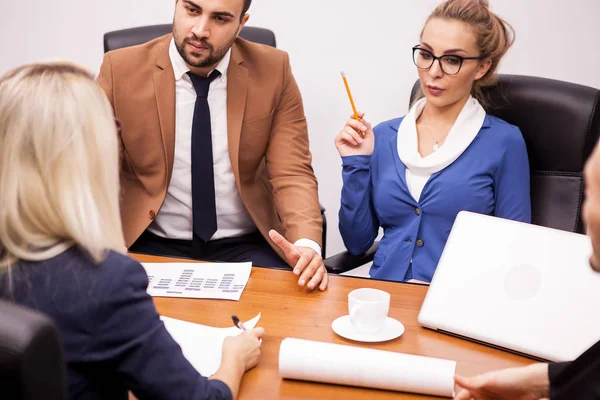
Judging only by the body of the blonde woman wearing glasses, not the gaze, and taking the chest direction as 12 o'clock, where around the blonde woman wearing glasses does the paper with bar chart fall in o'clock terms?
The paper with bar chart is roughly at 12 o'clock from the blonde woman wearing glasses.

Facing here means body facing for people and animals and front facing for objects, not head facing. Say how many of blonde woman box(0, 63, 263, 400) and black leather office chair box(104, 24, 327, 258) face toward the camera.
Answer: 1

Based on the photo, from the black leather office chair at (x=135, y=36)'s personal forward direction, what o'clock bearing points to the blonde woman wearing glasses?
The blonde woman wearing glasses is roughly at 10 o'clock from the black leather office chair.

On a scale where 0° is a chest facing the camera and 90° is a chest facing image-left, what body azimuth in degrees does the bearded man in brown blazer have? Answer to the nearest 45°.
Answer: approximately 0°

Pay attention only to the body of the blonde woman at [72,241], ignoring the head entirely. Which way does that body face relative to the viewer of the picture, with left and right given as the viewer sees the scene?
facing away from the viewer and to the right of the viewer

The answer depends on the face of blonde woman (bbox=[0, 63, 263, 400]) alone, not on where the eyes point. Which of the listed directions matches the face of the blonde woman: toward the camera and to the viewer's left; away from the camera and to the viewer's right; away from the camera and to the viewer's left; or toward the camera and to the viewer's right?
away from the camera and to the viewer's right

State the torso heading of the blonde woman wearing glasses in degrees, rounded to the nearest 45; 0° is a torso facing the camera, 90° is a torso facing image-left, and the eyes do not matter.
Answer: approximately 45°
